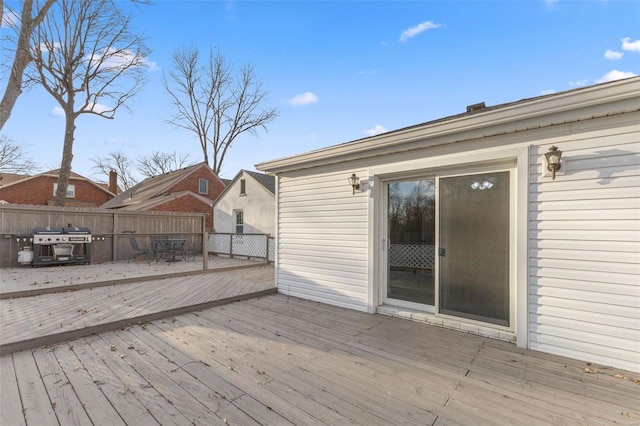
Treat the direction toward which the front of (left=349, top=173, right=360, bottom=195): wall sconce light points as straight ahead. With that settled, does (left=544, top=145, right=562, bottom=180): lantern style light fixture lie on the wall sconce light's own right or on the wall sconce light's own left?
on the wall sconce light's own left

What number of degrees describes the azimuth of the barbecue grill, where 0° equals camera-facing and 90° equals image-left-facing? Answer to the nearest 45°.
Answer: approximately 0°

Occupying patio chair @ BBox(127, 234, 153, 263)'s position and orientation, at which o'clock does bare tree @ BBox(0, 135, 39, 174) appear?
The bare tree is roughly at 8 o'clock from the patio chair.

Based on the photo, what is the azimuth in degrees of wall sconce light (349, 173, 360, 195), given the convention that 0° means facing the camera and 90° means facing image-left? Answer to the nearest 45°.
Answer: approximately 45°

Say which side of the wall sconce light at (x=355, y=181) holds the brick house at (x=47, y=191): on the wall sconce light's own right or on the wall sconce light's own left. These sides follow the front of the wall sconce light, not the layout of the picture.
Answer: on the wall sconce light's own right

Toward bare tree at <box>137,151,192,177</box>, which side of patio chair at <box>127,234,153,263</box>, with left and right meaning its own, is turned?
left

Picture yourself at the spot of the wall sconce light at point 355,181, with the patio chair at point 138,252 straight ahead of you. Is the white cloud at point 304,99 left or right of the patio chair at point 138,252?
right

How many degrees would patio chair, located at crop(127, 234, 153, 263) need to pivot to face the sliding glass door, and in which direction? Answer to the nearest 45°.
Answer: approximately 90° to its right

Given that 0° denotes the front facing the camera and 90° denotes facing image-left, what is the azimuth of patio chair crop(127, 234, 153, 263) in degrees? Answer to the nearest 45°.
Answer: approximately 270°
